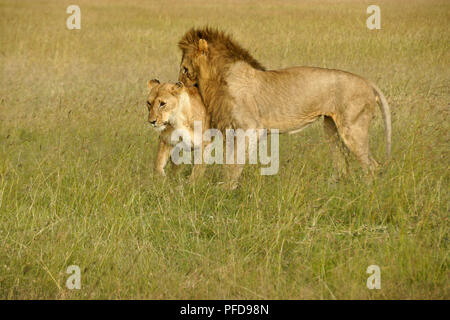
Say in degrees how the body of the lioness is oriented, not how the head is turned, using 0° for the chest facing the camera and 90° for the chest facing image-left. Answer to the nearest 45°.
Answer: approximately 45°

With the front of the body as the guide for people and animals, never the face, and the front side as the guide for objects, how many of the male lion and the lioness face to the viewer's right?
0

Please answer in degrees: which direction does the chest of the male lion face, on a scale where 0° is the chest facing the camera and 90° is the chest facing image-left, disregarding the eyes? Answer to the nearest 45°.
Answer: approximately 90°

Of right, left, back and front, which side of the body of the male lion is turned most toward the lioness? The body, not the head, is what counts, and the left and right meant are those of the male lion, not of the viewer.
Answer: front
